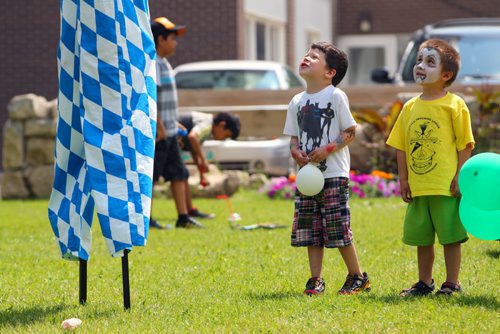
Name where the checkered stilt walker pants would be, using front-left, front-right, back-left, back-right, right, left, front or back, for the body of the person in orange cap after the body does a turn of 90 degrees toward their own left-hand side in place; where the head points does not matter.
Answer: back

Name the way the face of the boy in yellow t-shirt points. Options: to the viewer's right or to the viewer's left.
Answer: to the viewer's left

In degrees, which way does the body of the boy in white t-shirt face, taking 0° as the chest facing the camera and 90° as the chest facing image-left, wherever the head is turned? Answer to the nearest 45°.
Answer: approximately 45°

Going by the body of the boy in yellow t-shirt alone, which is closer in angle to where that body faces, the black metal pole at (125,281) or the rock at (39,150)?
the black metal pole

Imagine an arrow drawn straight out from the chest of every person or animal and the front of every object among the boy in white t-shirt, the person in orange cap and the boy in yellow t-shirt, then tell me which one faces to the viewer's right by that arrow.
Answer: the person in orange cap

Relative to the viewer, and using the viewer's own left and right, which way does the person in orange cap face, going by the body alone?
facing to the right of the viewer

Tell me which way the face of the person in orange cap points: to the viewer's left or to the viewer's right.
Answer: to the viewer's right

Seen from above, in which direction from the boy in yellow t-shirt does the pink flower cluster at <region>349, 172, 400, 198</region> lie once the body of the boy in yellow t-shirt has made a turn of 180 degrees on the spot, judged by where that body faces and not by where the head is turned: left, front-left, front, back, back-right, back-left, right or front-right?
front-left

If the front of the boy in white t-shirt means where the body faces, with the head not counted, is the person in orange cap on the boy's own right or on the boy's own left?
on the boy's own right

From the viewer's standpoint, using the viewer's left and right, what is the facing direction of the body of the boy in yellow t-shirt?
facing the viewer and to the left of the viewer

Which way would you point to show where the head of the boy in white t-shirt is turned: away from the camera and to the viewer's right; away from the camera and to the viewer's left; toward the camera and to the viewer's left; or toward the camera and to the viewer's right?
toward the camera and to the viewer's left

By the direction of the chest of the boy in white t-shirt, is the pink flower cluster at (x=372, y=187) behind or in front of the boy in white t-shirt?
behind

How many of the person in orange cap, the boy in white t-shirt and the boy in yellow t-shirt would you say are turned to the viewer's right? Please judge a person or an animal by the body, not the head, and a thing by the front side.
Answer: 1

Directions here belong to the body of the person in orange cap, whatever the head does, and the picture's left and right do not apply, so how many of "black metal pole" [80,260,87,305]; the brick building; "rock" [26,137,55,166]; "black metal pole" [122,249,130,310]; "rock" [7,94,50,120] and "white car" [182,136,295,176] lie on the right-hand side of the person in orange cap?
2
